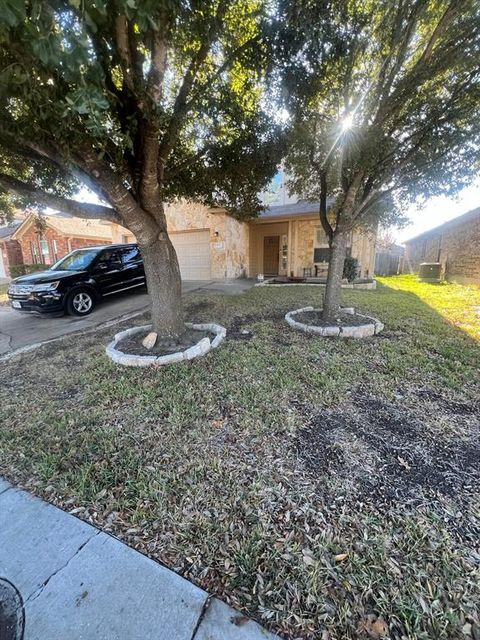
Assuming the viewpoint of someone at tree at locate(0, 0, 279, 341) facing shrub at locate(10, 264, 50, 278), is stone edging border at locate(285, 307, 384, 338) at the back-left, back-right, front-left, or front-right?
back-right

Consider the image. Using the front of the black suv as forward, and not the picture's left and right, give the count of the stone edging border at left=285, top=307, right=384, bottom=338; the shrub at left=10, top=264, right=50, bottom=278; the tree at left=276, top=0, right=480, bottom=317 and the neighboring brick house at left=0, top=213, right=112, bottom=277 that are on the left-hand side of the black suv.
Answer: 2

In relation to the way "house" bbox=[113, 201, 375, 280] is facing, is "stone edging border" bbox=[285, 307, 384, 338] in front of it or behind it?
in front

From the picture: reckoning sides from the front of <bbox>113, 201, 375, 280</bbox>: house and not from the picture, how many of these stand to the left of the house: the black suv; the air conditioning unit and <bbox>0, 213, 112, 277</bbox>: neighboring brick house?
1

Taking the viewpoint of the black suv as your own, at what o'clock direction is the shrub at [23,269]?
The shrub is roughly at 4 o'clock from the black suv.

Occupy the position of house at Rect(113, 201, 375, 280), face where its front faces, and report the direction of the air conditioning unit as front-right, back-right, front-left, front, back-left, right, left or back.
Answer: left

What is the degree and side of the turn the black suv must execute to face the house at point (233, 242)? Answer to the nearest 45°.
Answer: approximately 180°

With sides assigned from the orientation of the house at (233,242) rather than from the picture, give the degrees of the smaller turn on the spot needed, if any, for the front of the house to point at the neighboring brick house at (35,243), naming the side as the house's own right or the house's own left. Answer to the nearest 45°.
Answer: approximately 135° to the house's own right

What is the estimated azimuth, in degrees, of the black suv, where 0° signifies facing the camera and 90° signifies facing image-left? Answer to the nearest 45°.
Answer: approximately 45°

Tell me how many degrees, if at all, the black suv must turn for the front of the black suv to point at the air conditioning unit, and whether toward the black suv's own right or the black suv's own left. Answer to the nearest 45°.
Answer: approximately 135° to the black suv's own left

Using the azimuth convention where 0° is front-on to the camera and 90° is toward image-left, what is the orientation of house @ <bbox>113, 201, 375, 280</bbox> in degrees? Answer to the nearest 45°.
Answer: approximately 0°

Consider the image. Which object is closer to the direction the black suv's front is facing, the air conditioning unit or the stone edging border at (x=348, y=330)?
the stone edging border
